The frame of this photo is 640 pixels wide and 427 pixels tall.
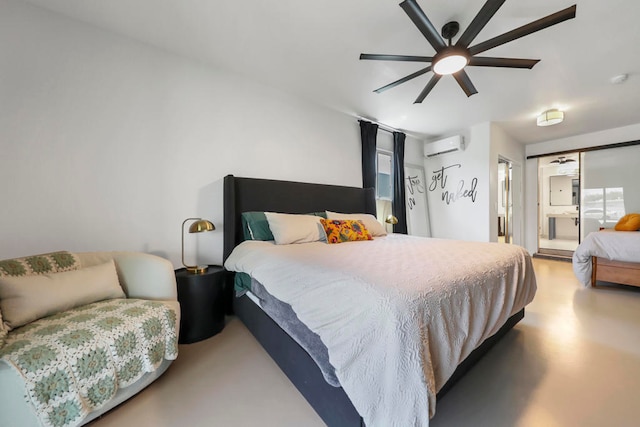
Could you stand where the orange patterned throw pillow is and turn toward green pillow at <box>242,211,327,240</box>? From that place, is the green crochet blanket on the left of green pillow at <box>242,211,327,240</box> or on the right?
left

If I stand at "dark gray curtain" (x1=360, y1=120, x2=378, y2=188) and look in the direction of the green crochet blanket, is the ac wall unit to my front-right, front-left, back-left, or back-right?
back-left

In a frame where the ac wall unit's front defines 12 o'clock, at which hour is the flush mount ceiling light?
The flush mount ceiling light is roughly at 8 o'clock from the ac wall unit.

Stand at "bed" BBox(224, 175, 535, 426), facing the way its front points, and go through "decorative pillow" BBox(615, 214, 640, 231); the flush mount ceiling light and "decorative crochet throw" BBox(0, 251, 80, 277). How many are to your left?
2

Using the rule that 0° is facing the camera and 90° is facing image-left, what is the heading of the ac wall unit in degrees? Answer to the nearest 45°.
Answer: approximately 45°

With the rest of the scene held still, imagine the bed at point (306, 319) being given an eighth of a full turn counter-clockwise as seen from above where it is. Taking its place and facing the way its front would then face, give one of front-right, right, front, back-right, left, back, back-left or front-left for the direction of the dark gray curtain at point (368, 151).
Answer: left

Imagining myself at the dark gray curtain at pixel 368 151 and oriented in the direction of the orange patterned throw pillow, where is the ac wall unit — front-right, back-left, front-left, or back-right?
back-left

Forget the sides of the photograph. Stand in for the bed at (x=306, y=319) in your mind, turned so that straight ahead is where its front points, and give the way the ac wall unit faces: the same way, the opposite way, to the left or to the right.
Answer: to the right

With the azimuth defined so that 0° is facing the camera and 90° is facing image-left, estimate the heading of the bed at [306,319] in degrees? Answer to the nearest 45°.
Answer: approximately 315°

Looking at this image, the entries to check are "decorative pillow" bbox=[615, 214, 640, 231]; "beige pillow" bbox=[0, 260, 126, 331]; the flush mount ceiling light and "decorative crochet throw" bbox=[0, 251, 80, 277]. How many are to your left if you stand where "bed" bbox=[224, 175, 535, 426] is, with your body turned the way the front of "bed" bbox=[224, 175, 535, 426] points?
2

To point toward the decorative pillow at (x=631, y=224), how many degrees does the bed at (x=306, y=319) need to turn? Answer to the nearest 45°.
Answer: approximately 90° to its left
